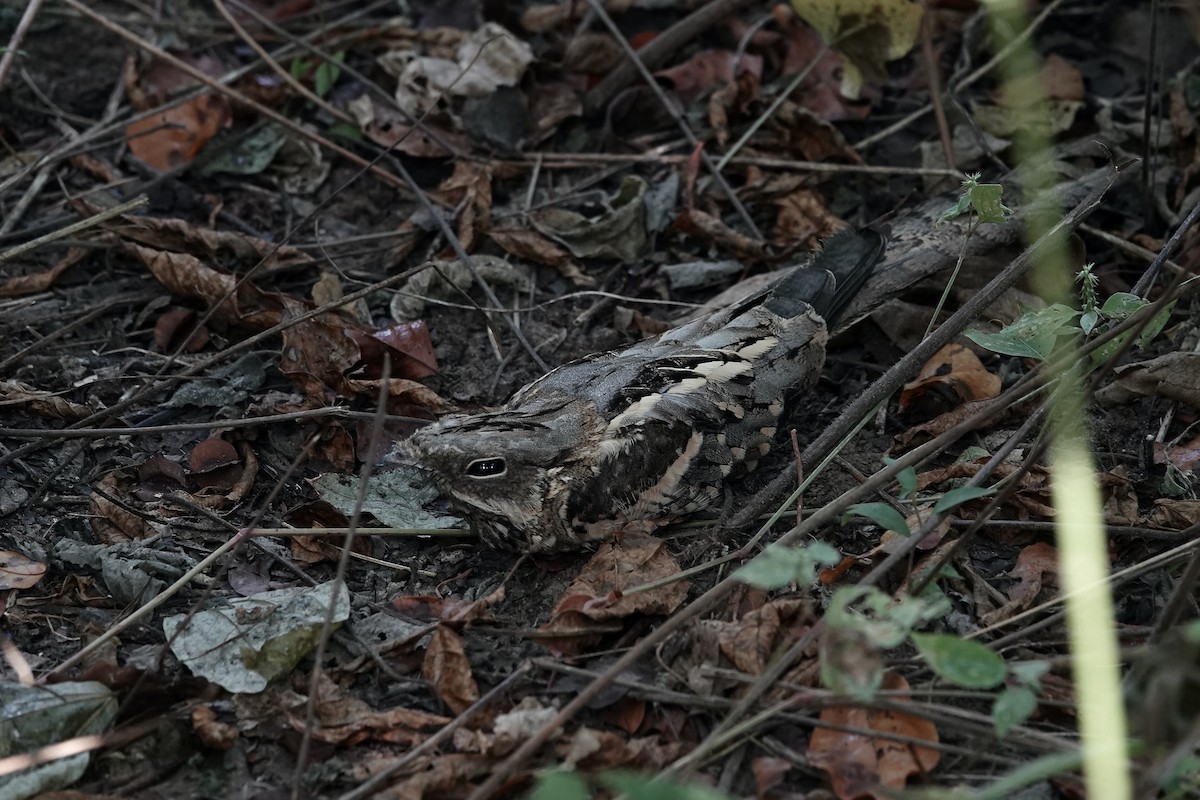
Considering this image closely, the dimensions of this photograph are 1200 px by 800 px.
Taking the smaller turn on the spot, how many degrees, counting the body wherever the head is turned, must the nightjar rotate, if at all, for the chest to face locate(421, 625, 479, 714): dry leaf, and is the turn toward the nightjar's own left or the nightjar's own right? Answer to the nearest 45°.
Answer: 0° — it already faces it

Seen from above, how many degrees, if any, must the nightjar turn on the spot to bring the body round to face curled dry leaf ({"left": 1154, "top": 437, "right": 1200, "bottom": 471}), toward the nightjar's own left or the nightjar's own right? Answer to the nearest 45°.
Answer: approximately 135° to the nightjar's own left

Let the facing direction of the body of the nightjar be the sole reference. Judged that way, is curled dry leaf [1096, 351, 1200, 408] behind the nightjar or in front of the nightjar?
behind

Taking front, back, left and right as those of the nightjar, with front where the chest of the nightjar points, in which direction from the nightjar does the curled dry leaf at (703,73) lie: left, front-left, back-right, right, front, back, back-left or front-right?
back-right

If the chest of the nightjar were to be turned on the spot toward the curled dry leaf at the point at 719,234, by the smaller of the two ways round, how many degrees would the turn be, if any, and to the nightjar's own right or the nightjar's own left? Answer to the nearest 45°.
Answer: approximately 135° to the nightjar's own right

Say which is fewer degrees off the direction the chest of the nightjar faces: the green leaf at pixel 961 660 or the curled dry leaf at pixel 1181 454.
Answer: the green leaf

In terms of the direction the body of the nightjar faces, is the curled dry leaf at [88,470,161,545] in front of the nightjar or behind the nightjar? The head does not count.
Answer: in front

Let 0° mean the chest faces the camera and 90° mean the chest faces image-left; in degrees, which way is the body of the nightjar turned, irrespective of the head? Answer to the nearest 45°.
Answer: approximately 45°

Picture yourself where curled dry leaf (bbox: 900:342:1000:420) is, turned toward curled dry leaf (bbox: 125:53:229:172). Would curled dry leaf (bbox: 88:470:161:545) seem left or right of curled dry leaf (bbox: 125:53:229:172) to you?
left

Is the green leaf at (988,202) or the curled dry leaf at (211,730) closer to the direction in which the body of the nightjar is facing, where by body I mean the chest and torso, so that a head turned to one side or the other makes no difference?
the curled dry leaf
